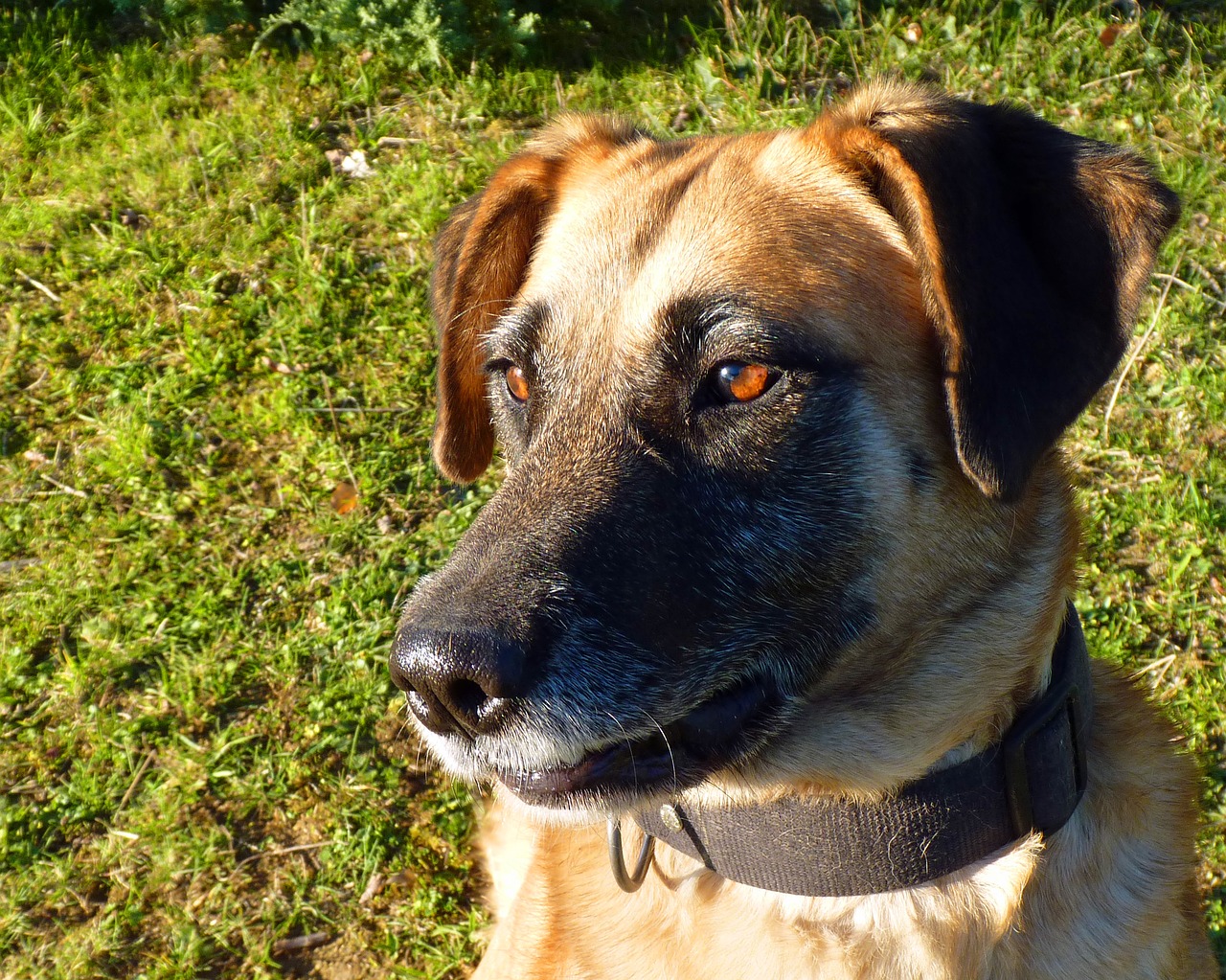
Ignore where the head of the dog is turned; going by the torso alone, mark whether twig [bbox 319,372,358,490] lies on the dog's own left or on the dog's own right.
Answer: on the dog's own right

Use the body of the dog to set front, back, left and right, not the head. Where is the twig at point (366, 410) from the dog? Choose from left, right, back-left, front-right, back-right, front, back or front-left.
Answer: right

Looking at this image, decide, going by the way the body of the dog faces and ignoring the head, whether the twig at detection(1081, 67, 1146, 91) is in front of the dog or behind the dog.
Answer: behind

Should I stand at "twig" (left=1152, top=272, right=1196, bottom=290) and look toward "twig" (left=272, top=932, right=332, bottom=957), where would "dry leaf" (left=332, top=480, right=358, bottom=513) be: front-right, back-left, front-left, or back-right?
front-right

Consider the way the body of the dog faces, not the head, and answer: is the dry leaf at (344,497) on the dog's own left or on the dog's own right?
on the dog's own right

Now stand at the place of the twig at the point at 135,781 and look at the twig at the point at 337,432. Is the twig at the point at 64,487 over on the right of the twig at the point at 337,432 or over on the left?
left

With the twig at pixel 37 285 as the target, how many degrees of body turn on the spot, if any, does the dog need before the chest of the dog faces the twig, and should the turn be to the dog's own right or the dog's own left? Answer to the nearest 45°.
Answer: approximately 90° to the dog's own right

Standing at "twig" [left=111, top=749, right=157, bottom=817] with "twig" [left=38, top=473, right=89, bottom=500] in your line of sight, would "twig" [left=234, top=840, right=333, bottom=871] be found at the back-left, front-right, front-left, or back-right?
back-right

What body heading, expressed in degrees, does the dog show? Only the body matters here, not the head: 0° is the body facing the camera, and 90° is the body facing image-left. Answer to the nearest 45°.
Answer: approximately 45°

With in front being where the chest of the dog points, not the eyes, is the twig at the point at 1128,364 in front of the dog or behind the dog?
behind
